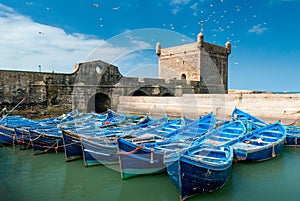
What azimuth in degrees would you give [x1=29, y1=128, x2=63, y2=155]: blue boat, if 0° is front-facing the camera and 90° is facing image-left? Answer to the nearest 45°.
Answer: approximately 45°

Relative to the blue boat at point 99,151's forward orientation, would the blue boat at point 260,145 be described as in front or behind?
behind

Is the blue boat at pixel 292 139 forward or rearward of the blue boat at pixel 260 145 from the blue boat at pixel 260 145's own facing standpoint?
forward

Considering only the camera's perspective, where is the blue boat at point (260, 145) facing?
facing away from the viewer and to the right of the viewer
